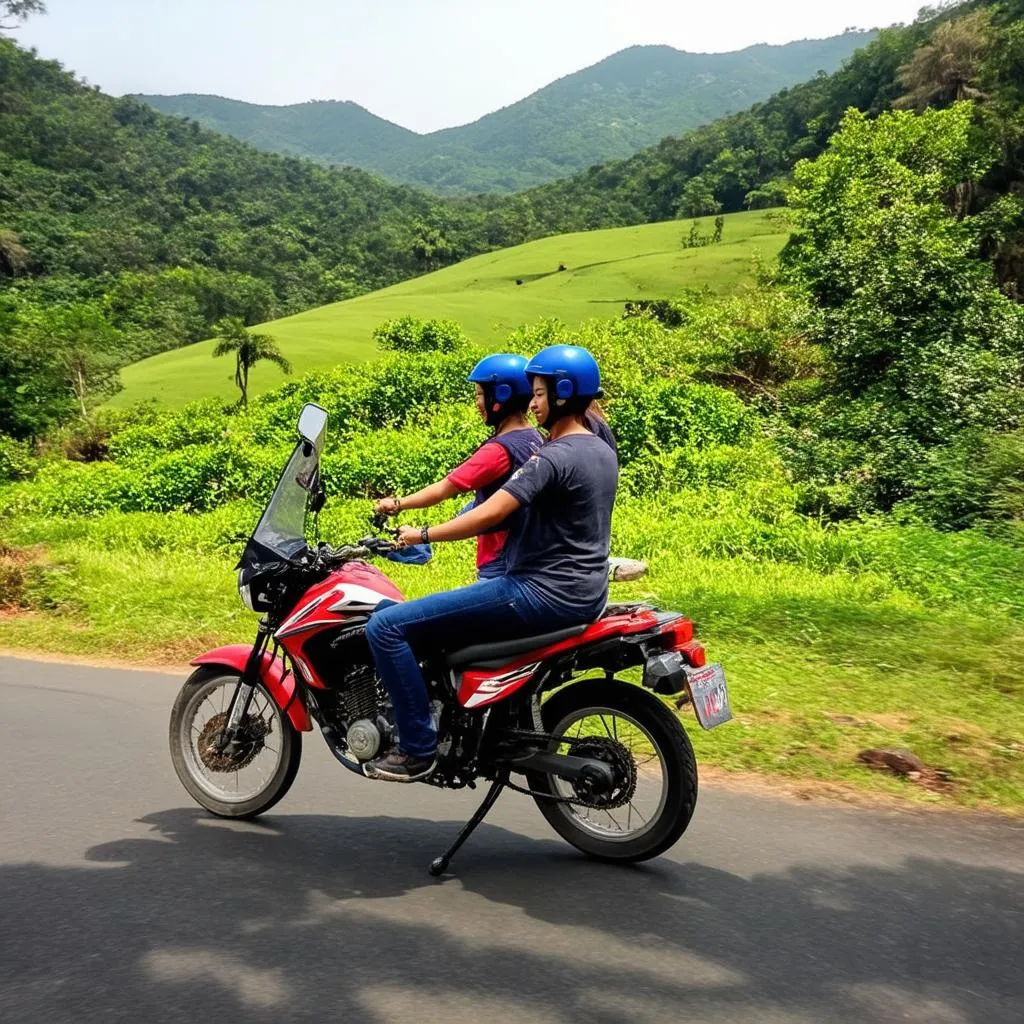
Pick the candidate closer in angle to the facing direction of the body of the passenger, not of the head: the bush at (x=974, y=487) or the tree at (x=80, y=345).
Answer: the tree

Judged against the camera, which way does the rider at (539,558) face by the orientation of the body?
to the viewer's left

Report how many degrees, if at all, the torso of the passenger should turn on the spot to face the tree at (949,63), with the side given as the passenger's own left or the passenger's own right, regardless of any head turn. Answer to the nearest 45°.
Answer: approximately 135° to the passenger's own right

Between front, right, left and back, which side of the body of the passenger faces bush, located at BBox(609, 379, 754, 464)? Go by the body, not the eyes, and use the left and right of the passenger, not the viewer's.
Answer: right

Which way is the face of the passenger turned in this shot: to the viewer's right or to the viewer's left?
to the viewer's left

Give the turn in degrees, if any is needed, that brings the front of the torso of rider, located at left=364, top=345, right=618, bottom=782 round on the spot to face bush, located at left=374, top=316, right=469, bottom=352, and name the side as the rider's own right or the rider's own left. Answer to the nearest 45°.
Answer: approximately 90° to the rider's own right

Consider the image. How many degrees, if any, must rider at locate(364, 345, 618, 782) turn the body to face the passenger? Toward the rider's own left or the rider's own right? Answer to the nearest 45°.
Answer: approximately 90° to the rider's own right

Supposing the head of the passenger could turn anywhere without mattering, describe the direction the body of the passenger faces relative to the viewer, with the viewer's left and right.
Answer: facing to the left of the viewer

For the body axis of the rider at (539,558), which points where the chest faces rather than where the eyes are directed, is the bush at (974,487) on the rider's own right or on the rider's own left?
on the rider's own right

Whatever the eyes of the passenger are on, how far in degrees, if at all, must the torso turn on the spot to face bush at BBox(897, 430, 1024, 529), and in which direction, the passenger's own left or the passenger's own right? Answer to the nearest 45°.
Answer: approximately 135° to the passenger's own right
